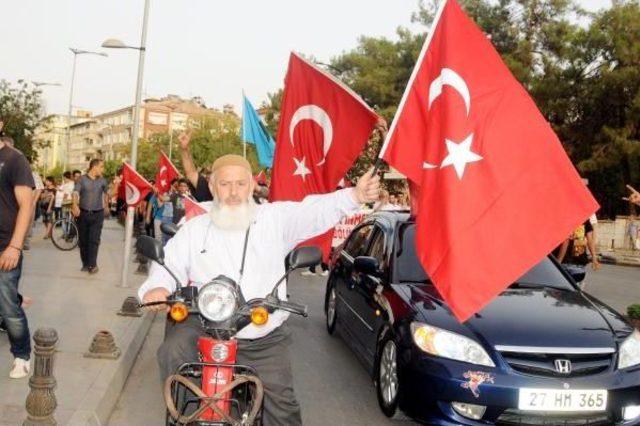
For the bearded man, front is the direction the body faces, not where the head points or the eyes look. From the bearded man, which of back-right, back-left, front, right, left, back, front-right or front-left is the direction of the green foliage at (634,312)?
back-left

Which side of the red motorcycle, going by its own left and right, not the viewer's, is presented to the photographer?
front

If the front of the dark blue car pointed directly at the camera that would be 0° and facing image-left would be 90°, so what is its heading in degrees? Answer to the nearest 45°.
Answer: approximately 315°

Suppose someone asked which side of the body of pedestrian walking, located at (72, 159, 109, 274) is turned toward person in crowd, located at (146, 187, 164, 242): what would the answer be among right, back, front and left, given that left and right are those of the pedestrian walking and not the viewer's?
back

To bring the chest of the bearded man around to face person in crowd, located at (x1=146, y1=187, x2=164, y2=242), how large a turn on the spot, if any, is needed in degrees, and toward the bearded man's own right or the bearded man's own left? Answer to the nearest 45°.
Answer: approximately 180°

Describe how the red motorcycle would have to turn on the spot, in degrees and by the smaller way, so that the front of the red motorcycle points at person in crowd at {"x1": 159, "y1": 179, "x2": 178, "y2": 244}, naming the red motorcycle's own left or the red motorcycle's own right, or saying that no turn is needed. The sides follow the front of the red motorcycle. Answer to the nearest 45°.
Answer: approximately 180°

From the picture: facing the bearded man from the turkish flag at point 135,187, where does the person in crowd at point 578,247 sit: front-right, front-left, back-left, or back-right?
front-left

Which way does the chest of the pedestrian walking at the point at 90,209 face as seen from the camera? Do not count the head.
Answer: toward the camera

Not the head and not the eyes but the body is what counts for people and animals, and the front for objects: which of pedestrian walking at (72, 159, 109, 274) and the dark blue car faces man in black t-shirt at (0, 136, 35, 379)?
the pedestrian walking

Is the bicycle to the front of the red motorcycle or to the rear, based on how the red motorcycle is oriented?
to the rear

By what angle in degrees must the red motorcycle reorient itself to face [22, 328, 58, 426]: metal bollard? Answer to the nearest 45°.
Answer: approximately 135° to its right
